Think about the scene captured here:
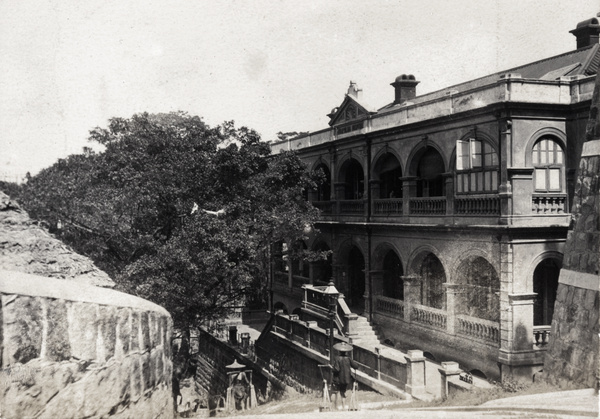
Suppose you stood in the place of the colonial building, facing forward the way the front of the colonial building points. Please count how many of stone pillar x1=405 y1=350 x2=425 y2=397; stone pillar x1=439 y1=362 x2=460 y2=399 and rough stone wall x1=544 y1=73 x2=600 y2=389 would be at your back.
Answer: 0

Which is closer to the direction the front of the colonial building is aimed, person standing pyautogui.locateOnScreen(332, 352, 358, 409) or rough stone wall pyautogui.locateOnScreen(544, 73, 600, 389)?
the person standing

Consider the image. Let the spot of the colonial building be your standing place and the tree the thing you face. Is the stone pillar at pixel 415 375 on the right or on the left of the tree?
left

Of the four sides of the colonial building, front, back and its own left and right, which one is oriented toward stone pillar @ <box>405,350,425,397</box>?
front

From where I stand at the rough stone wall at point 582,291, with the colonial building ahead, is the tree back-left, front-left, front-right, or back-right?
front-left

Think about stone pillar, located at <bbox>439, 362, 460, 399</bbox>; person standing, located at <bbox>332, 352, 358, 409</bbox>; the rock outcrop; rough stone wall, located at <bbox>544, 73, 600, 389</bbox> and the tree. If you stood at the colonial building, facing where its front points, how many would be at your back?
0

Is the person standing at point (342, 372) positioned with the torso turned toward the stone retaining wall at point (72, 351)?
no

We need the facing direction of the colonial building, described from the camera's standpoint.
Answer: facing the viewer and to the left of the viewer

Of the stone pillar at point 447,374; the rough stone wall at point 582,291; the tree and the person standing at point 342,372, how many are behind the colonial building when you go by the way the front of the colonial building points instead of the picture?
0

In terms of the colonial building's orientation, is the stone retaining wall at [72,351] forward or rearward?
forward
